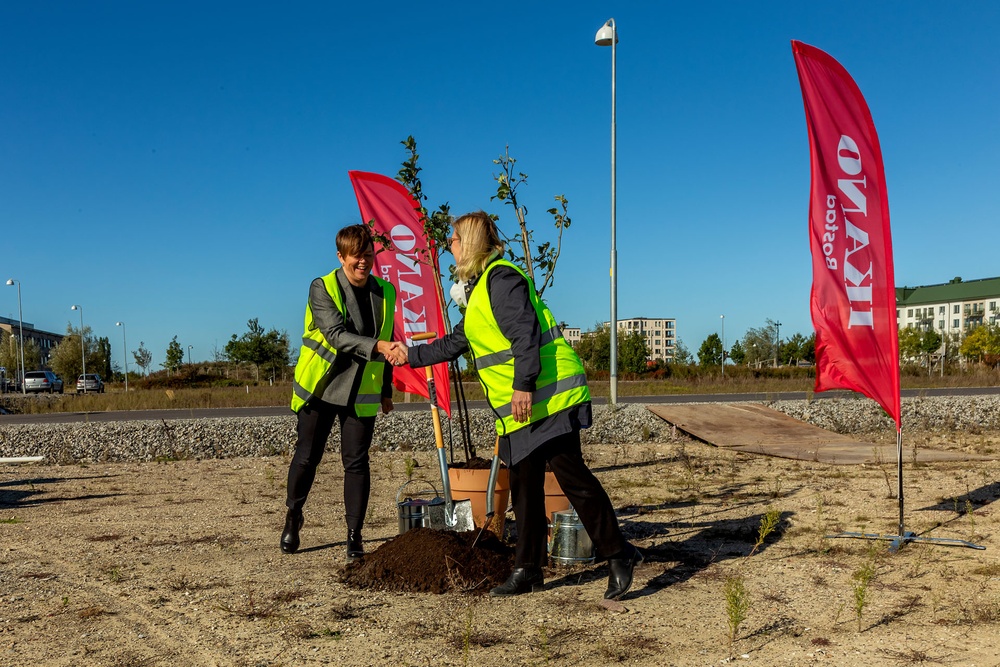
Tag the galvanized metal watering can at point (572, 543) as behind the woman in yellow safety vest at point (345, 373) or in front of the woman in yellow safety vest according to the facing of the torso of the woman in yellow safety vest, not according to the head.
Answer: in front

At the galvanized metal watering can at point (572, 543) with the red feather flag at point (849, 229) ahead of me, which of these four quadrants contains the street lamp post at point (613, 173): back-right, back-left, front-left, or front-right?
front-left

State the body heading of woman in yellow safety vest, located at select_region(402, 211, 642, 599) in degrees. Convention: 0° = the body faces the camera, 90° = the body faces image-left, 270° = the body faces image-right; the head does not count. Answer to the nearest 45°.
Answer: approximately 90°

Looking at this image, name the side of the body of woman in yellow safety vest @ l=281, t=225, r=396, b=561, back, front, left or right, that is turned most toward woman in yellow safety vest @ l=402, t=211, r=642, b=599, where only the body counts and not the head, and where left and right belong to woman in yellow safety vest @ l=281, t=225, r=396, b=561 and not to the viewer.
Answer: front

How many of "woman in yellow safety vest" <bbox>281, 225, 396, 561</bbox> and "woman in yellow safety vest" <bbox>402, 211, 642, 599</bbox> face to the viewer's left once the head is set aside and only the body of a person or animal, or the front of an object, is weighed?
1

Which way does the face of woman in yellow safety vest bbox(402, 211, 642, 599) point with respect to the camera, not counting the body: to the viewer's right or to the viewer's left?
to the viewer's left

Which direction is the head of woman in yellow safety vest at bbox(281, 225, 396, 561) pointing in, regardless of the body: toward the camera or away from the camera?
toward the camera

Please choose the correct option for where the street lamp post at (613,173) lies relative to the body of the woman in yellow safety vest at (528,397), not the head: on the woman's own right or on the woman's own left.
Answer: on the woman's own right

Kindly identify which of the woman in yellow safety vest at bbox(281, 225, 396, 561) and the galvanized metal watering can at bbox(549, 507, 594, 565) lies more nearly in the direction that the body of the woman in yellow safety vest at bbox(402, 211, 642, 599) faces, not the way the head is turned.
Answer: the woman in yellow safety vest

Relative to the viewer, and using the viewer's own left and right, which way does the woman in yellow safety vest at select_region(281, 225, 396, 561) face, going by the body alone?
facing the viewer and to the right of the viewer
